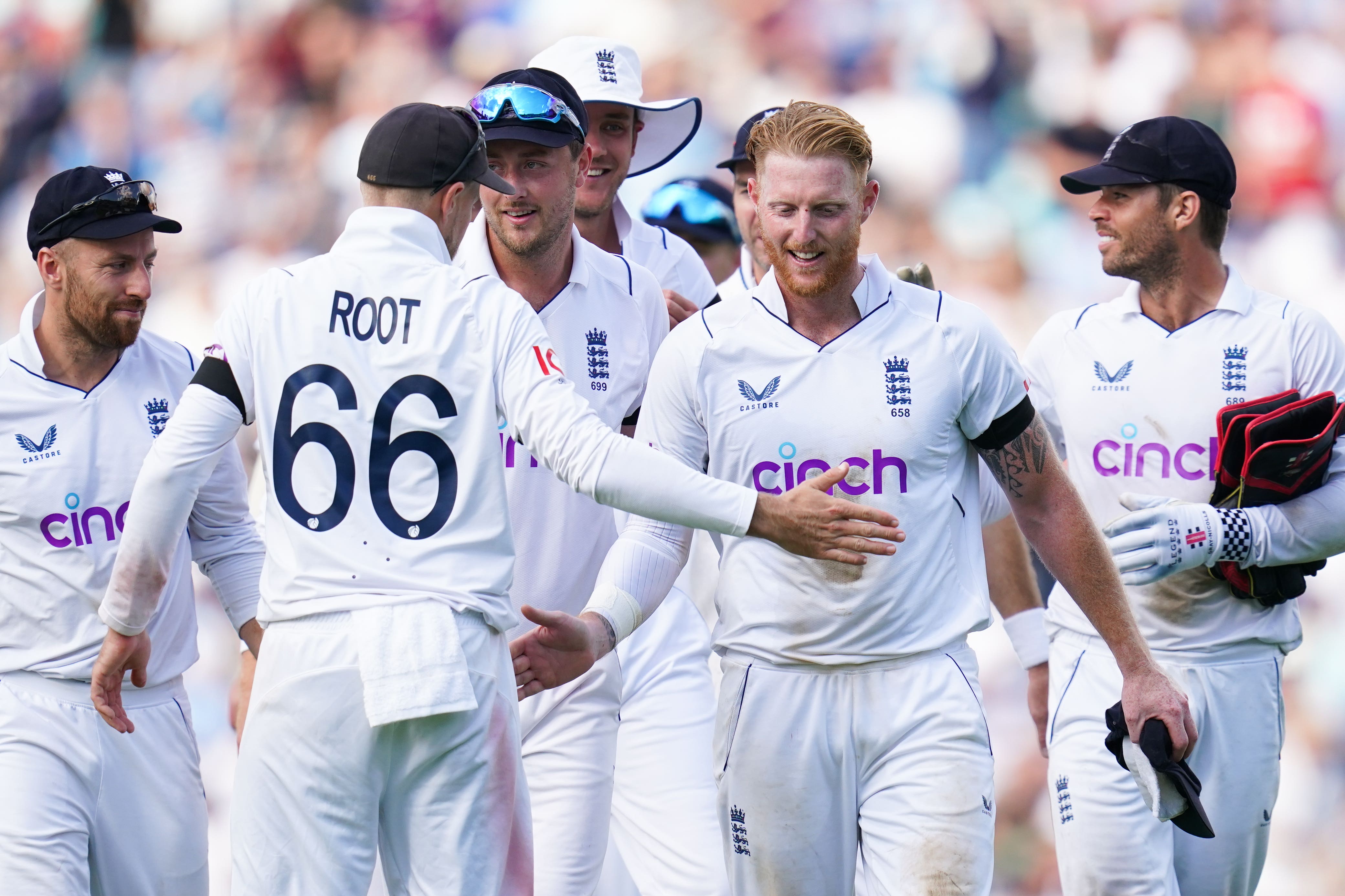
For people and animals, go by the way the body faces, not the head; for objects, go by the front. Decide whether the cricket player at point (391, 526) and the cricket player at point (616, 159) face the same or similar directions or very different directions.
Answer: very different directions

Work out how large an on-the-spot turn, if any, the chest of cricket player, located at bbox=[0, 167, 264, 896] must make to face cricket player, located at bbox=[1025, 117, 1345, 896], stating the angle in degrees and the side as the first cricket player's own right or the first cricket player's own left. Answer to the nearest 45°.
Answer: approximately 90° to the first cricket player's own left

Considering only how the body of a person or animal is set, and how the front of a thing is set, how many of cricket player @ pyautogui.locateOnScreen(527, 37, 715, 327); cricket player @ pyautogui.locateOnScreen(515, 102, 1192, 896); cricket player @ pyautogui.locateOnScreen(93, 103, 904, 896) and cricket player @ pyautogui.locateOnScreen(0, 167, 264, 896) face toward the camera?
3

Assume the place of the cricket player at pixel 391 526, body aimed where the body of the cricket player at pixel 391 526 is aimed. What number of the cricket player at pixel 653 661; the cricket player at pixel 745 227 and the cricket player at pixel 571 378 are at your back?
0

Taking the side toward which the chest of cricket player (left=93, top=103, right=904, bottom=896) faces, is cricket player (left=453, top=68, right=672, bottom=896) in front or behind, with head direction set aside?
in front

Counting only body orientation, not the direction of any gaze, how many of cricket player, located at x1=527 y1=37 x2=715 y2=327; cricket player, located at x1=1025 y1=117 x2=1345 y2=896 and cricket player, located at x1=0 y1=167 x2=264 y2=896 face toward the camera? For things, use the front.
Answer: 3

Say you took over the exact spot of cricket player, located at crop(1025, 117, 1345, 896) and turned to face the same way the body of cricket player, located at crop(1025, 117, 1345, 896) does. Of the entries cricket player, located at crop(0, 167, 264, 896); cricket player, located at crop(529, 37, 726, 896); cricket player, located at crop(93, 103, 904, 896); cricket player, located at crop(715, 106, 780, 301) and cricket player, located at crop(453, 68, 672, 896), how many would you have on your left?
0

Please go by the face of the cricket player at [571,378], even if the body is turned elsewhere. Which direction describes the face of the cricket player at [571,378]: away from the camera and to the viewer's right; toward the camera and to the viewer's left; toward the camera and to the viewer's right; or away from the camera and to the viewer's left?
toward the camera and to the viewer's left

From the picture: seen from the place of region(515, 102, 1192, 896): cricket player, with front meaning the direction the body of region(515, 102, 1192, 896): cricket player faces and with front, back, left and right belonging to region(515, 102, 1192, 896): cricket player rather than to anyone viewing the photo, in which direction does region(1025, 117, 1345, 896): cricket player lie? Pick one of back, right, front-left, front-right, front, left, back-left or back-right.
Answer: back-left

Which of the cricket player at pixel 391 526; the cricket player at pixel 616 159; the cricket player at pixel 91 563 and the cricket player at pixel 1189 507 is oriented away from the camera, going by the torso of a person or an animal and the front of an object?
the cricket player at pixel 391 526

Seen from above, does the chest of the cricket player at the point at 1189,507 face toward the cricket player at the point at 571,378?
no

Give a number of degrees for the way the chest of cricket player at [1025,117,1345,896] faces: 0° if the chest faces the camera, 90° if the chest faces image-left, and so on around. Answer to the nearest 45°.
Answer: approximately 0°

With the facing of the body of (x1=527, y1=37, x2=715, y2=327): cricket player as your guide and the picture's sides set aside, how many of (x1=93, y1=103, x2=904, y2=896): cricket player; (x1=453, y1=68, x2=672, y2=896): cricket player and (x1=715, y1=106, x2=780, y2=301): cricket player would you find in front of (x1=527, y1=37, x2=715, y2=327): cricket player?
2

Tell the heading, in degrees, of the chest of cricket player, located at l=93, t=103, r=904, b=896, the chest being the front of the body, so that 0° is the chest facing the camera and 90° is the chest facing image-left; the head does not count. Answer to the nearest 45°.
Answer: approximately 180°

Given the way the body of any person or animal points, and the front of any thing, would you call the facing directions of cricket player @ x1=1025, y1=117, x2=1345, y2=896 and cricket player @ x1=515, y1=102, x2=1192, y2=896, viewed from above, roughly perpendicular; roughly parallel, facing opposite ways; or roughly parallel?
roughly parallel

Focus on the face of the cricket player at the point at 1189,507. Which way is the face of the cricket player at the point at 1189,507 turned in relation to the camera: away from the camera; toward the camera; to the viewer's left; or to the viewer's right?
to the viewer's left

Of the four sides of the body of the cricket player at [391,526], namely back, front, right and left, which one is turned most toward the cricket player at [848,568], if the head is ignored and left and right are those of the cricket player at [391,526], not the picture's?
right

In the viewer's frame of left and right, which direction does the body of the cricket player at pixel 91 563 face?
facing the viewer

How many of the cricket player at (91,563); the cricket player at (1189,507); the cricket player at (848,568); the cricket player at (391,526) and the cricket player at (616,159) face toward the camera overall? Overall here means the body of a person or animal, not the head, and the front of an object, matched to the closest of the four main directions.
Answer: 4

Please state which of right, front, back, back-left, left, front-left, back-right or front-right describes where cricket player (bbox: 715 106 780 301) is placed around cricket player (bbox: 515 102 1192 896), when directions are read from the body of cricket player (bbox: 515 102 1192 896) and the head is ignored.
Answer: back

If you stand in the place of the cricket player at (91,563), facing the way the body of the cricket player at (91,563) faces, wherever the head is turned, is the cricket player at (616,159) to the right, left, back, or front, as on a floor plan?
left
